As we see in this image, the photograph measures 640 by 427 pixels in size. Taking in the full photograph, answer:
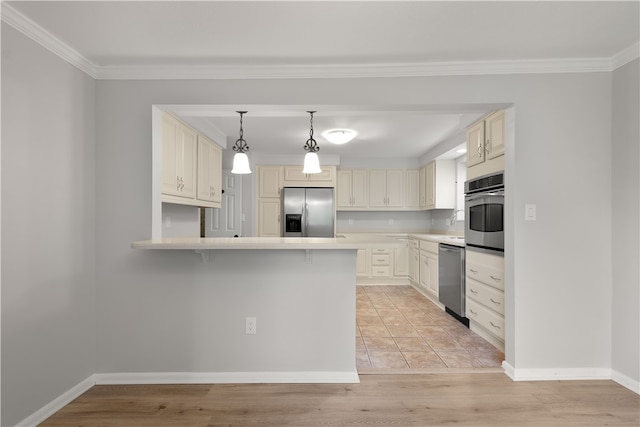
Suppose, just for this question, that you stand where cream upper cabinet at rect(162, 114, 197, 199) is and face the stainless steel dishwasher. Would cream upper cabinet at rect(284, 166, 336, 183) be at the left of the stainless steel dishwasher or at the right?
left

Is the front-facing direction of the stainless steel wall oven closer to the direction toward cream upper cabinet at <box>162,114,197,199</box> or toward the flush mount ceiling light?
the cream upper cabinet

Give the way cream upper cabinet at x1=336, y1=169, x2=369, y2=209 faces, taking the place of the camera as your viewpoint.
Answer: facing the viewer

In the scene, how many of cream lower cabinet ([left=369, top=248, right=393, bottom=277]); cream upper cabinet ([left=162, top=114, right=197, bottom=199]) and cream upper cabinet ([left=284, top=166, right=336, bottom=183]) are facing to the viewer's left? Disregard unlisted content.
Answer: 0

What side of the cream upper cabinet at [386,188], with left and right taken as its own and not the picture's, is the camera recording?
front

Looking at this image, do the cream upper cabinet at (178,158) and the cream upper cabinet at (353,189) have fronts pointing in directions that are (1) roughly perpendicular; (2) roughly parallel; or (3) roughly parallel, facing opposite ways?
roughly perpendicular

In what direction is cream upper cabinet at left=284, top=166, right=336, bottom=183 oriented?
toward the camera

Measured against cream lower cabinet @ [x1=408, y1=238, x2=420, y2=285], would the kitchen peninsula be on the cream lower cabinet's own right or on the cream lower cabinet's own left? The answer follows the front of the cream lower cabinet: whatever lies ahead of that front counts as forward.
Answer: on the cream lower cabinet's own left

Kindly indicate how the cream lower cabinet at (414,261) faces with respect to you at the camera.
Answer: facing to the left of the viewer

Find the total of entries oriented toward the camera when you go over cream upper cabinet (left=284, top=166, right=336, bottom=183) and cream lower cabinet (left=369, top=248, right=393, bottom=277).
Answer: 2

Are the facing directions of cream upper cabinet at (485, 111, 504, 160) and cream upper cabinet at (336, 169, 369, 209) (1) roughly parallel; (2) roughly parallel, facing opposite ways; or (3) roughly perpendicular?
roughly perpendicular

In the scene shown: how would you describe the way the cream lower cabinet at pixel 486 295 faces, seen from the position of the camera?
facing the viewer and to the left of the viewer

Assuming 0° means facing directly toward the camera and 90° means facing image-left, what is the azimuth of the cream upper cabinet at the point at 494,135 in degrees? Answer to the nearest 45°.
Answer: approximately 45°

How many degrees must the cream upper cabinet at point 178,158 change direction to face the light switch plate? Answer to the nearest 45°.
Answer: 0° — it already faces it

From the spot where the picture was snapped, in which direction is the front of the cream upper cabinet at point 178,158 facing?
facing the viewer and to the right of the viewer

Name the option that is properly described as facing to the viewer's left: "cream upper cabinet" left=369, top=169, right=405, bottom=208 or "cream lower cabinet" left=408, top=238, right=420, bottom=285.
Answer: the cream lower cabinet

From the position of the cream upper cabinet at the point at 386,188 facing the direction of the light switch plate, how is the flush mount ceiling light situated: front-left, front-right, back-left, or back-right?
front-right

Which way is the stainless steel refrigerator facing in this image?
toward the camera

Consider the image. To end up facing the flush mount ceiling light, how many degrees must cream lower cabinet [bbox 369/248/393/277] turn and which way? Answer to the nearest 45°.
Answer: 0° — it already faces it
